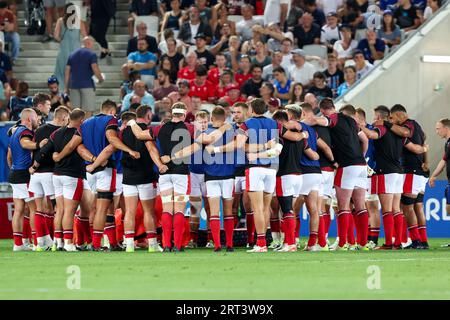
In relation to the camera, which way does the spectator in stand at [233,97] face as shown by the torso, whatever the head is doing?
toward the camera

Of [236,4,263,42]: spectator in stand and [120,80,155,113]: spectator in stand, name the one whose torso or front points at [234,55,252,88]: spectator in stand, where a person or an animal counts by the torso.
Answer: [236,4,263,42]: spectator in stand

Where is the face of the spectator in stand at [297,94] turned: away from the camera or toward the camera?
toward the camera

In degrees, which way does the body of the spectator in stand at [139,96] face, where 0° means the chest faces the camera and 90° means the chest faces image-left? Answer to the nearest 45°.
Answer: approximately 0°

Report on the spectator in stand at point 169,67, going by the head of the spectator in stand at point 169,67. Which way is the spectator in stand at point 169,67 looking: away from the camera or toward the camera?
toward the camera

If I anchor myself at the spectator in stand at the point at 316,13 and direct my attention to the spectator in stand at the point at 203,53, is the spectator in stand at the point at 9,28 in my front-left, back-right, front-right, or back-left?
front-right

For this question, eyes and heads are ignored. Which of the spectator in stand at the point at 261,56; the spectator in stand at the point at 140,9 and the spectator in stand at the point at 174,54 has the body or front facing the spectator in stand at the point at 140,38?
the spectator in stand at the point at 140,9

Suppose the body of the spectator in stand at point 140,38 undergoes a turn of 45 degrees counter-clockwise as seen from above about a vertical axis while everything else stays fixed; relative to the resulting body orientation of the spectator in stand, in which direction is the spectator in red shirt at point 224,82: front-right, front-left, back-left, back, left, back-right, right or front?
front

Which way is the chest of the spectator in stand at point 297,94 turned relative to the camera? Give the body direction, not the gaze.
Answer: toward the camera

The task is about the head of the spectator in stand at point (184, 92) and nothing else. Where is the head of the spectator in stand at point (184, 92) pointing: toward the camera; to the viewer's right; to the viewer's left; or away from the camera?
toward the camera

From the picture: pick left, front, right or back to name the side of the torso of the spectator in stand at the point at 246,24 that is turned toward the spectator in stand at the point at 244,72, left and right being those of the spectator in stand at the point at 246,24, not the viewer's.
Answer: front

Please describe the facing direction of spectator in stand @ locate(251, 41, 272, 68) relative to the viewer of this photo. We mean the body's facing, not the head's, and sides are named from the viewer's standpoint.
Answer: facing the viewer
